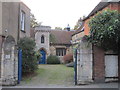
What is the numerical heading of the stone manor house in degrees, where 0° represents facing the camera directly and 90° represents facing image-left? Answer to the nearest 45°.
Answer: approximately 0°

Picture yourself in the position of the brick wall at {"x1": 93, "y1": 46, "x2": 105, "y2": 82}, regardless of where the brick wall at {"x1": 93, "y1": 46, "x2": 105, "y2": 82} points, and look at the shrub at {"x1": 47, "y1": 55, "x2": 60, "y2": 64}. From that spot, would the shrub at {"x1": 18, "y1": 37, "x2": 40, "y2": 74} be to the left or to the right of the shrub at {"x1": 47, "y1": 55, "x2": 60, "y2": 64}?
left

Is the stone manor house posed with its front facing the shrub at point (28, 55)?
yes

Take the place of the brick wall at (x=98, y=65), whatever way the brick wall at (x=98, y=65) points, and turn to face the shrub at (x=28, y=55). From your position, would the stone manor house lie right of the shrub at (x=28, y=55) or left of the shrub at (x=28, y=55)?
right

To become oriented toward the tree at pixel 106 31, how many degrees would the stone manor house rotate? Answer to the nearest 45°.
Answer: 0° — it already faces it
